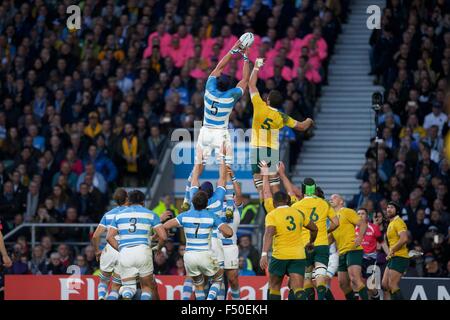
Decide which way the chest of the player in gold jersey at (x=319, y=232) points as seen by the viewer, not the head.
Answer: away from the camera

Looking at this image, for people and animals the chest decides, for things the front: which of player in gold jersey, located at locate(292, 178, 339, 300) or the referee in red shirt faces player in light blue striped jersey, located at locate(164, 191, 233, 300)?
the referee in red shirt

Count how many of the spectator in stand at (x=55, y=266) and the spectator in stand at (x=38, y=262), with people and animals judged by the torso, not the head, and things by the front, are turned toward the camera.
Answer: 2

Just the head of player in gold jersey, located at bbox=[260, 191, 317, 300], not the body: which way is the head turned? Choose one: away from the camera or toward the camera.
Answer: away from the camera

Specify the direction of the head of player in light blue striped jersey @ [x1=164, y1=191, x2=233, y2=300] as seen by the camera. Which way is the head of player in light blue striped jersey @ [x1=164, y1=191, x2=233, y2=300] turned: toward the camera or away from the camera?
away from the camera

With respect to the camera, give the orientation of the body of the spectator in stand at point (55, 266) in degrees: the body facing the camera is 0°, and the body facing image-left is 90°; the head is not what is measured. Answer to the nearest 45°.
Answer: approximately 0°

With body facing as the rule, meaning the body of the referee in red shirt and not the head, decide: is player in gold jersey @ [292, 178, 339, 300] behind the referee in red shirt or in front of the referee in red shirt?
in front

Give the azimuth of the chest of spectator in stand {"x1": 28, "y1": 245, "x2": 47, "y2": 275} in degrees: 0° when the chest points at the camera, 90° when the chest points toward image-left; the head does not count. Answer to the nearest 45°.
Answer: approximately 0°

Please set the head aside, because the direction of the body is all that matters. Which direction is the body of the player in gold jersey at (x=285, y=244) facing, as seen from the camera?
away from the camera

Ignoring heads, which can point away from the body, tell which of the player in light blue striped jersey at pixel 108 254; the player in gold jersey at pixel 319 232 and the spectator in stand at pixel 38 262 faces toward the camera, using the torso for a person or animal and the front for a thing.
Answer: the spectator in stand

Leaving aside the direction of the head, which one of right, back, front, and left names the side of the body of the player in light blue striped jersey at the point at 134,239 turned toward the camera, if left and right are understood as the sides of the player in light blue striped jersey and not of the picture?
back

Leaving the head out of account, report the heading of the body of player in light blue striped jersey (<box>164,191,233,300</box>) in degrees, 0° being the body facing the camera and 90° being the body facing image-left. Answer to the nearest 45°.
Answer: approximately 180°
